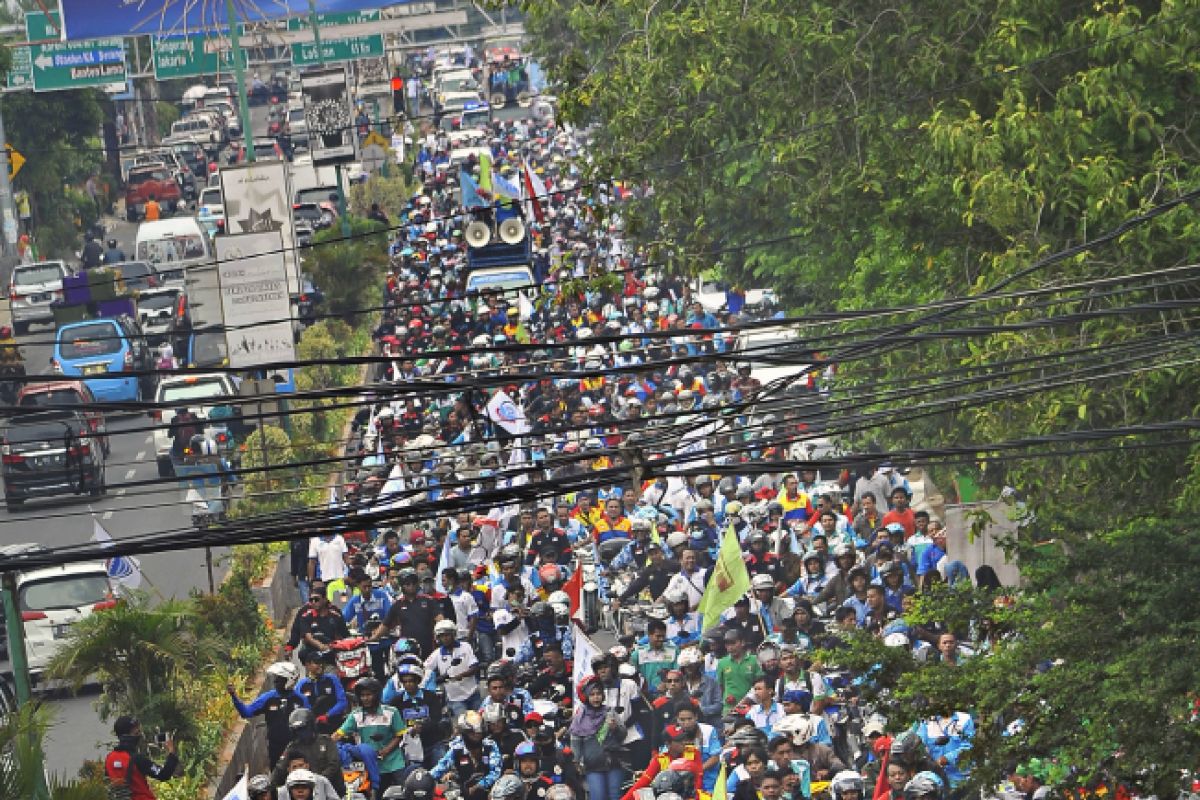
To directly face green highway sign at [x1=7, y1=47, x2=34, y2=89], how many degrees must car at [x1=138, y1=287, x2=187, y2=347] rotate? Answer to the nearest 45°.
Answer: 0° — it already faces it

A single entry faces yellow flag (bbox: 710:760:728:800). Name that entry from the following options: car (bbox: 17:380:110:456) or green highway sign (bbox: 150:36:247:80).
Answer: the green highway sign

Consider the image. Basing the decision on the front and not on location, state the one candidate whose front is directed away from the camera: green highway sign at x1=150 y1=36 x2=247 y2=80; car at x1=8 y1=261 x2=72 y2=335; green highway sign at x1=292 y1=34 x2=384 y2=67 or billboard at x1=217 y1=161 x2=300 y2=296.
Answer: the car

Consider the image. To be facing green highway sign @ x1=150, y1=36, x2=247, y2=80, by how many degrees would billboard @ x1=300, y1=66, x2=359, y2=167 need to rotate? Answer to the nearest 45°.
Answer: approximately 135° to its right

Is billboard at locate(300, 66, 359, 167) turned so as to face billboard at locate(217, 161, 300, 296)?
yes

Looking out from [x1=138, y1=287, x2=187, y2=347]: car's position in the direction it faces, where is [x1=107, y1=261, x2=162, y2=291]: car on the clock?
[x1=107, y1=261, x2=162, y2=291]: car is roughly at 12 o'clock from [x1=138, y1=287, x2=187, y2=347]: car.

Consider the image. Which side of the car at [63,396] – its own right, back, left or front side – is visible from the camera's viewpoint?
back

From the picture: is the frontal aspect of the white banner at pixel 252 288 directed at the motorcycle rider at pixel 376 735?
yes

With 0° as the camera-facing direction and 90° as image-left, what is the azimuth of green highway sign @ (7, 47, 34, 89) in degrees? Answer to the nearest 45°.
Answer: approximately 0°

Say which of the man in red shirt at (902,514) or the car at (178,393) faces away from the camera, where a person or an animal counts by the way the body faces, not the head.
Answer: the car
